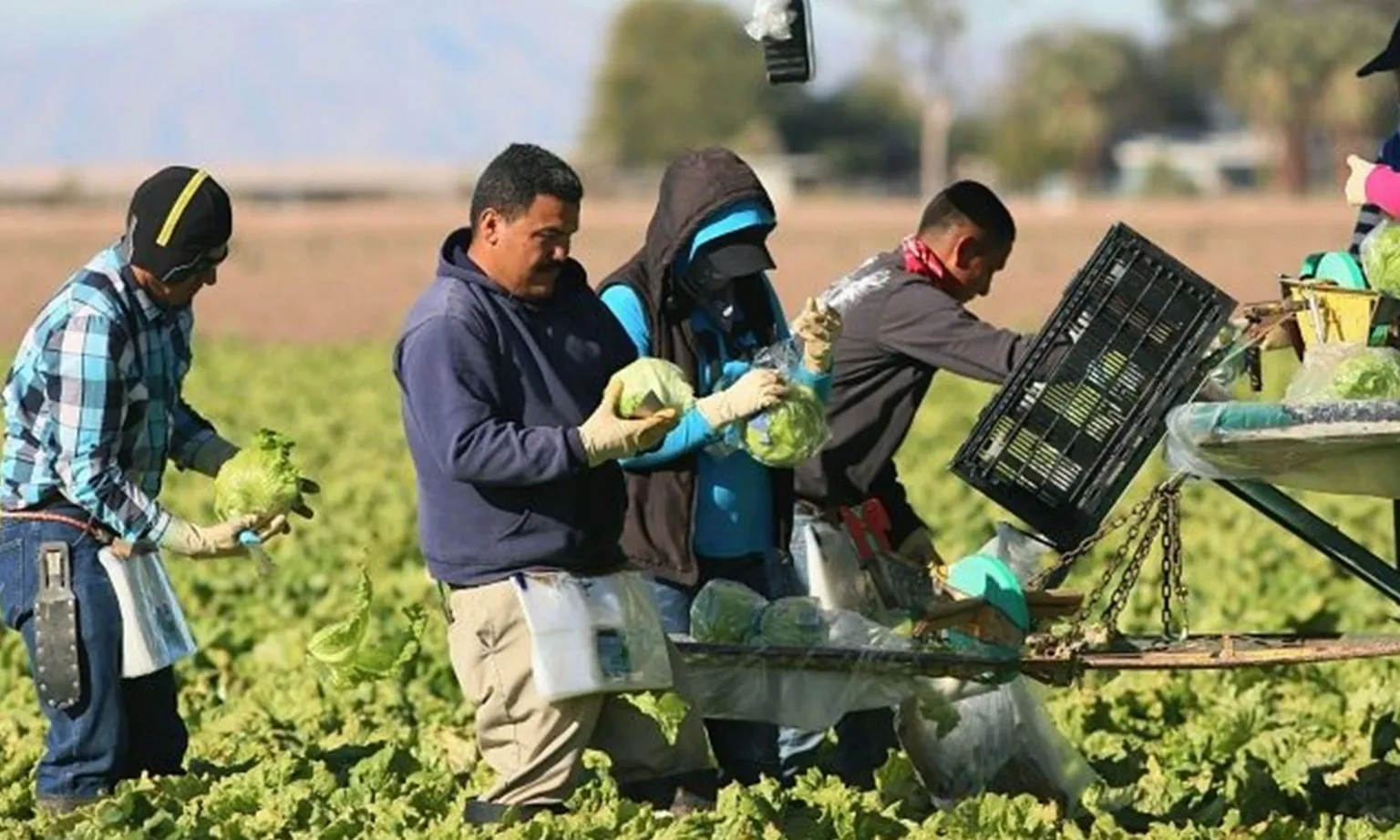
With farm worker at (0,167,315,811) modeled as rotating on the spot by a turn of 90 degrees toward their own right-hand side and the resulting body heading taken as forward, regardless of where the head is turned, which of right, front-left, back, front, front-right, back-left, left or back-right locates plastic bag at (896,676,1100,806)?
left

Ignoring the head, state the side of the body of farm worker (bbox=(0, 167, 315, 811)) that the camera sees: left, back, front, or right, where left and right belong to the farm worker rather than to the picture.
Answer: right

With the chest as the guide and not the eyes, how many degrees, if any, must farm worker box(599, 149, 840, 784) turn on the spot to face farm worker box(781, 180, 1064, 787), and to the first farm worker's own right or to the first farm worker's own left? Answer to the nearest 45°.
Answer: approximately 90° to the first farm worker's own left

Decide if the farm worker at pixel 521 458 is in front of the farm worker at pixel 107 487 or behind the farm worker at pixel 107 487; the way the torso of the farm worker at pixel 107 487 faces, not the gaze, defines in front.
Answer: in front

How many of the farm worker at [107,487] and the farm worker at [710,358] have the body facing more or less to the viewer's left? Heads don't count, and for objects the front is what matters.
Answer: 0

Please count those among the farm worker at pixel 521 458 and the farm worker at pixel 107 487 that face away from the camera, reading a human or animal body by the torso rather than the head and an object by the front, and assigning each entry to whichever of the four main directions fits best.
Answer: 0

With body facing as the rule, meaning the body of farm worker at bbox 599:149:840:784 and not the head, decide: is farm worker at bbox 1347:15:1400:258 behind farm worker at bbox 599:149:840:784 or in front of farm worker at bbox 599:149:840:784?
in front

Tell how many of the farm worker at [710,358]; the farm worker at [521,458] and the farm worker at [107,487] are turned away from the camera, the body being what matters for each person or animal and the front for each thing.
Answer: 0

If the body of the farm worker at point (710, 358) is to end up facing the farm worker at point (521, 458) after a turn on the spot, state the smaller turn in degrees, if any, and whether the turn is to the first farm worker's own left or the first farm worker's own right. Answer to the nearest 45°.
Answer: approximately 90° to the first farm worker's own right

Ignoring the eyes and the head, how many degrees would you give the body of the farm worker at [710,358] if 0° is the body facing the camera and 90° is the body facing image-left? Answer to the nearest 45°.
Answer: approximately 315°

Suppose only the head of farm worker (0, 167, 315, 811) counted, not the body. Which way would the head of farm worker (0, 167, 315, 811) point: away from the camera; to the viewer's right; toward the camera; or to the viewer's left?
to the viewer's right
